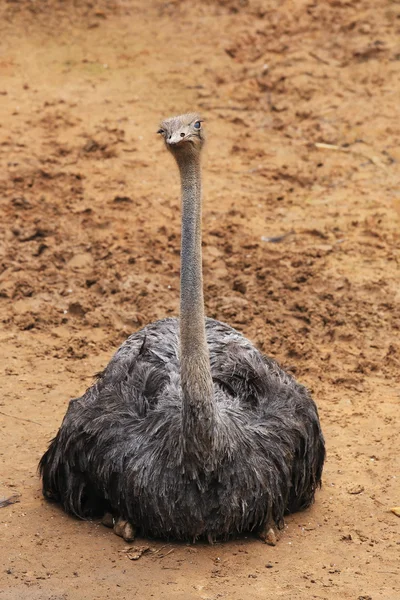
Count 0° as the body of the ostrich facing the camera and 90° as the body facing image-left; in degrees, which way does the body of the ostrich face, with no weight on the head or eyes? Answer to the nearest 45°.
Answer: approximately 0°
